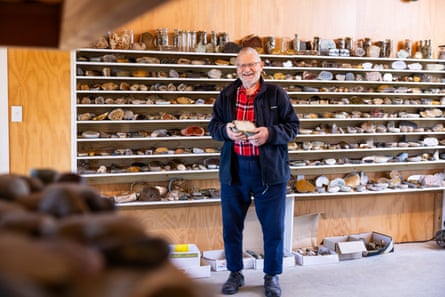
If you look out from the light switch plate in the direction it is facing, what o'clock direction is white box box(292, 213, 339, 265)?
The white box is roughly at 9 o'clock from the light switch plate.

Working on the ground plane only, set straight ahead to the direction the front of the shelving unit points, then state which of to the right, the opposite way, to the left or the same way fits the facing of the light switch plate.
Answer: the same way

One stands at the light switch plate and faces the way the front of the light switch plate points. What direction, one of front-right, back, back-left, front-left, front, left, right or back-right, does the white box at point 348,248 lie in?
left

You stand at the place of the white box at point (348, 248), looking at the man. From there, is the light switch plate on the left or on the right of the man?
right

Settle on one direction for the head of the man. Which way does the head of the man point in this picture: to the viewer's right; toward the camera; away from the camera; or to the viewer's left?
toward the camera

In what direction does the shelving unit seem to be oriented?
toward the camera

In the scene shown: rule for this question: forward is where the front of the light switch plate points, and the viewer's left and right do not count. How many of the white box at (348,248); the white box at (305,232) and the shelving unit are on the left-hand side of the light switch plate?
3

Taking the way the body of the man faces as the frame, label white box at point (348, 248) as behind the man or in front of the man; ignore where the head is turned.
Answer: behind

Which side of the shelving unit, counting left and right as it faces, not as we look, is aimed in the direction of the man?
front

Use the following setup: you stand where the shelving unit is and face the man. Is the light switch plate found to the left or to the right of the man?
right

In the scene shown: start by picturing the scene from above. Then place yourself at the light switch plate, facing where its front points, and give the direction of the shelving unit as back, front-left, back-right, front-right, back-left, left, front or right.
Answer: left

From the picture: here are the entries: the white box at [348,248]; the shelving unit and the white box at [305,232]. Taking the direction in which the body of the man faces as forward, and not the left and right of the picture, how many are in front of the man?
0

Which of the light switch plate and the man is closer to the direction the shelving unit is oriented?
the man

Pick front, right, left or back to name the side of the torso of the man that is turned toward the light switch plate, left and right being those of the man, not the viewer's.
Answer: right

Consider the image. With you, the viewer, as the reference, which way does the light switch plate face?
facing the viewer

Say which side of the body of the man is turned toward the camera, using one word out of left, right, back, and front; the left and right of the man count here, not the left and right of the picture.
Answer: front

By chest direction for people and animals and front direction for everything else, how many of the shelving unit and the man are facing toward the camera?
2
